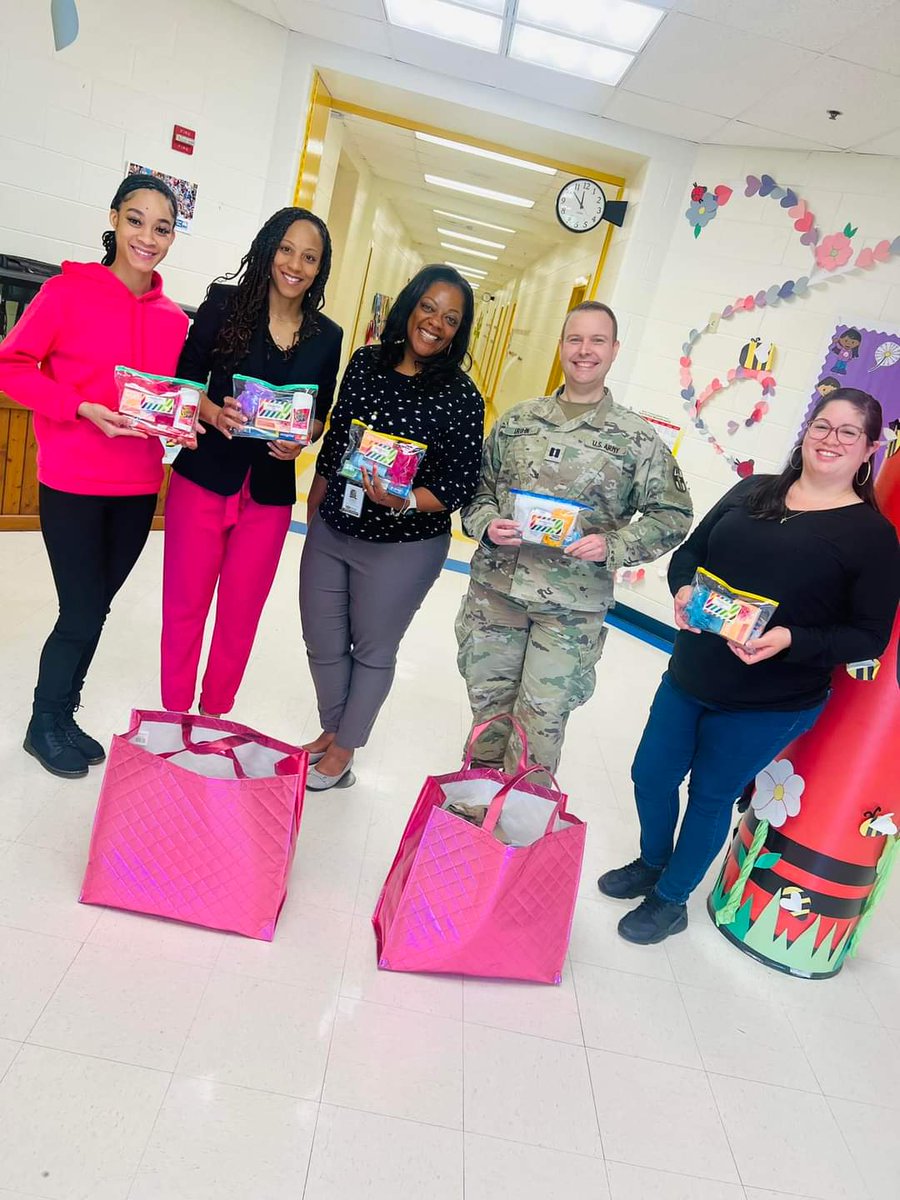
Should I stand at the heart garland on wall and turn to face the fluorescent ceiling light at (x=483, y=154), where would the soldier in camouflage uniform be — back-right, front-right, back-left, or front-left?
back-left

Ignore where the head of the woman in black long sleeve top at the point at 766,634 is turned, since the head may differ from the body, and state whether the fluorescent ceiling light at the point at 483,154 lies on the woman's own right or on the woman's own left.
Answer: on the woman's own right

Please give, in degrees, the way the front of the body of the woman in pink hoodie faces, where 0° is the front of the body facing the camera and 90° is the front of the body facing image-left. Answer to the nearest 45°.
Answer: approximately 315°

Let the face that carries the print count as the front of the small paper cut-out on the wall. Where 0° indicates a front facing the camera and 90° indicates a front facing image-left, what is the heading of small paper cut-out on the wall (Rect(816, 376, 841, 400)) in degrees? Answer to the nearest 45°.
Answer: approximately 0°

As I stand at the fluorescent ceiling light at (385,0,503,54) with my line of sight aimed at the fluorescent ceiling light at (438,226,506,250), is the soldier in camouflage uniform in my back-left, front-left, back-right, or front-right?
back-right

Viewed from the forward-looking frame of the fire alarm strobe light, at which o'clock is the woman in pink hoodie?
The woman in pink hoodie is roughly at 12 o'clock from the fire alarm strobe light.

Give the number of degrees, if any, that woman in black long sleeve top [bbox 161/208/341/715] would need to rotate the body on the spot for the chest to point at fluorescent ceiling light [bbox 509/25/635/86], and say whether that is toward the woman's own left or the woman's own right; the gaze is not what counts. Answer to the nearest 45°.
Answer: approximately 135° to the woman's own left

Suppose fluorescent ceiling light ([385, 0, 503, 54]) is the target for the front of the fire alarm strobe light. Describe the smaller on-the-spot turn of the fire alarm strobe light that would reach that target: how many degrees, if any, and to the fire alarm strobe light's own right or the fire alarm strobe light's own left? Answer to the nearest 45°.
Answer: approximately 45° to the fire alarm strobe light's own left
